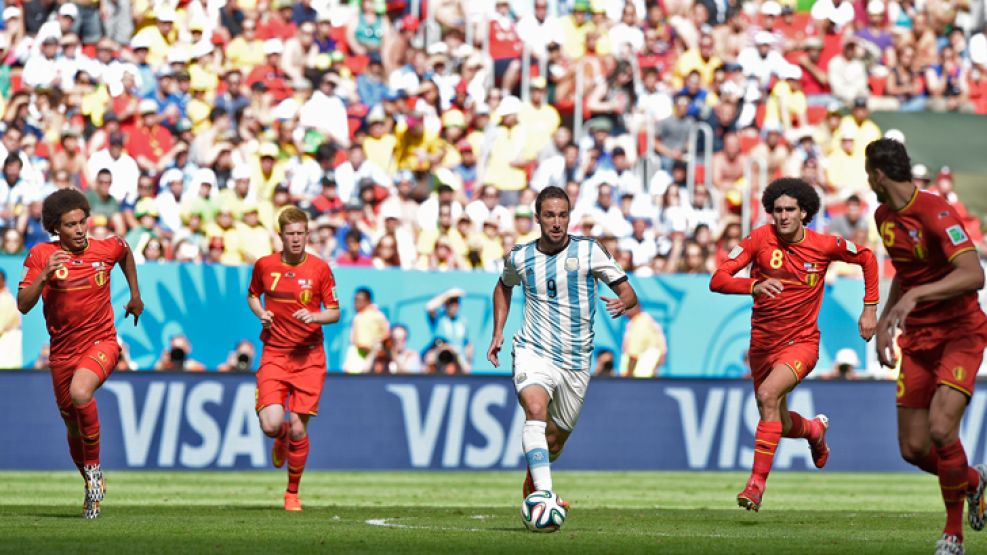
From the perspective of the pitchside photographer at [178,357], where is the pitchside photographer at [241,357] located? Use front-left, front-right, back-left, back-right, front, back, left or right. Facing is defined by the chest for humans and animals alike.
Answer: left

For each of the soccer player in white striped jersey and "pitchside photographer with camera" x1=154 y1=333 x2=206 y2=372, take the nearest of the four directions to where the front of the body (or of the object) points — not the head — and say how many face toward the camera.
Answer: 2

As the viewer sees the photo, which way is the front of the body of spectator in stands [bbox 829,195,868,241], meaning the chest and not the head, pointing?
toward the camera

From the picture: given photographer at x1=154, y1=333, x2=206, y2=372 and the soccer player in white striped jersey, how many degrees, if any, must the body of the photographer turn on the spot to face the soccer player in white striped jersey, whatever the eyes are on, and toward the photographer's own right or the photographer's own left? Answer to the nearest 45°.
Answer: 0° — they already face them

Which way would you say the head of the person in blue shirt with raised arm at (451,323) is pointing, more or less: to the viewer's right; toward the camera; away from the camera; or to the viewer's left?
toward the camera

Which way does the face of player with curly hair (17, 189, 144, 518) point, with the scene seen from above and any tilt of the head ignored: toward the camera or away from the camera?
toward the camera

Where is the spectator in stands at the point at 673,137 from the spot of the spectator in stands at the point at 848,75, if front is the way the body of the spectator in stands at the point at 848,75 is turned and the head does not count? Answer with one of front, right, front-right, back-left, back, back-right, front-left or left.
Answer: front-right

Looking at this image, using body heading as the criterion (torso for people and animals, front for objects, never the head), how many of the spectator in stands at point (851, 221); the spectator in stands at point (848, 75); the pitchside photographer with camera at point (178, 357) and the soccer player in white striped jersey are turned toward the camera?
4

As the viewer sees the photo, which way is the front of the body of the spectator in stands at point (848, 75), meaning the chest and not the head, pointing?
toward the camera

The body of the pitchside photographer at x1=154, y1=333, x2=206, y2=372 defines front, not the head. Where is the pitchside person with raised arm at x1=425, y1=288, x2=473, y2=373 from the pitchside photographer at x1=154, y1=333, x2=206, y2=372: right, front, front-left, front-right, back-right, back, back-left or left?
left
